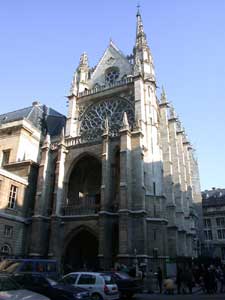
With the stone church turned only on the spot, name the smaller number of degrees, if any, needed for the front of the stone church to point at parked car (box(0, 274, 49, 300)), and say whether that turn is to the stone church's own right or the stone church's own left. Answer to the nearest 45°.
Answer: approximately 45° to the stone church's own left

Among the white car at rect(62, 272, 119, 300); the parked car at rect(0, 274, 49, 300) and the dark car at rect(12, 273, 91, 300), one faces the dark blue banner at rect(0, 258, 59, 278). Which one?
the white car

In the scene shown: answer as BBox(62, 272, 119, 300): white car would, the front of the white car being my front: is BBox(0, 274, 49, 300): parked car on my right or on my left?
on my left

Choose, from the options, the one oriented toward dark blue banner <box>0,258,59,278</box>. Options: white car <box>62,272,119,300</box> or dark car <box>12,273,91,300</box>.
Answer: the white car

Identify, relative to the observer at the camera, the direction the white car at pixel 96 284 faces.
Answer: facing away from the viewer and to the left of the viewer

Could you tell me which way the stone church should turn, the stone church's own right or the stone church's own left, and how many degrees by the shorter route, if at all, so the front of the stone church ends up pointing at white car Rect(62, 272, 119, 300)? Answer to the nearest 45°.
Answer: approximately 45° to the stone church's own left

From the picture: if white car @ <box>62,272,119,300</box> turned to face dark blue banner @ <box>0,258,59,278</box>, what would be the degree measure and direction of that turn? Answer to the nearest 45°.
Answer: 0° — it already faces it

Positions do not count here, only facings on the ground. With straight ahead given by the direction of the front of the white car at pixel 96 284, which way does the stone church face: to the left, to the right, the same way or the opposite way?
to the left
